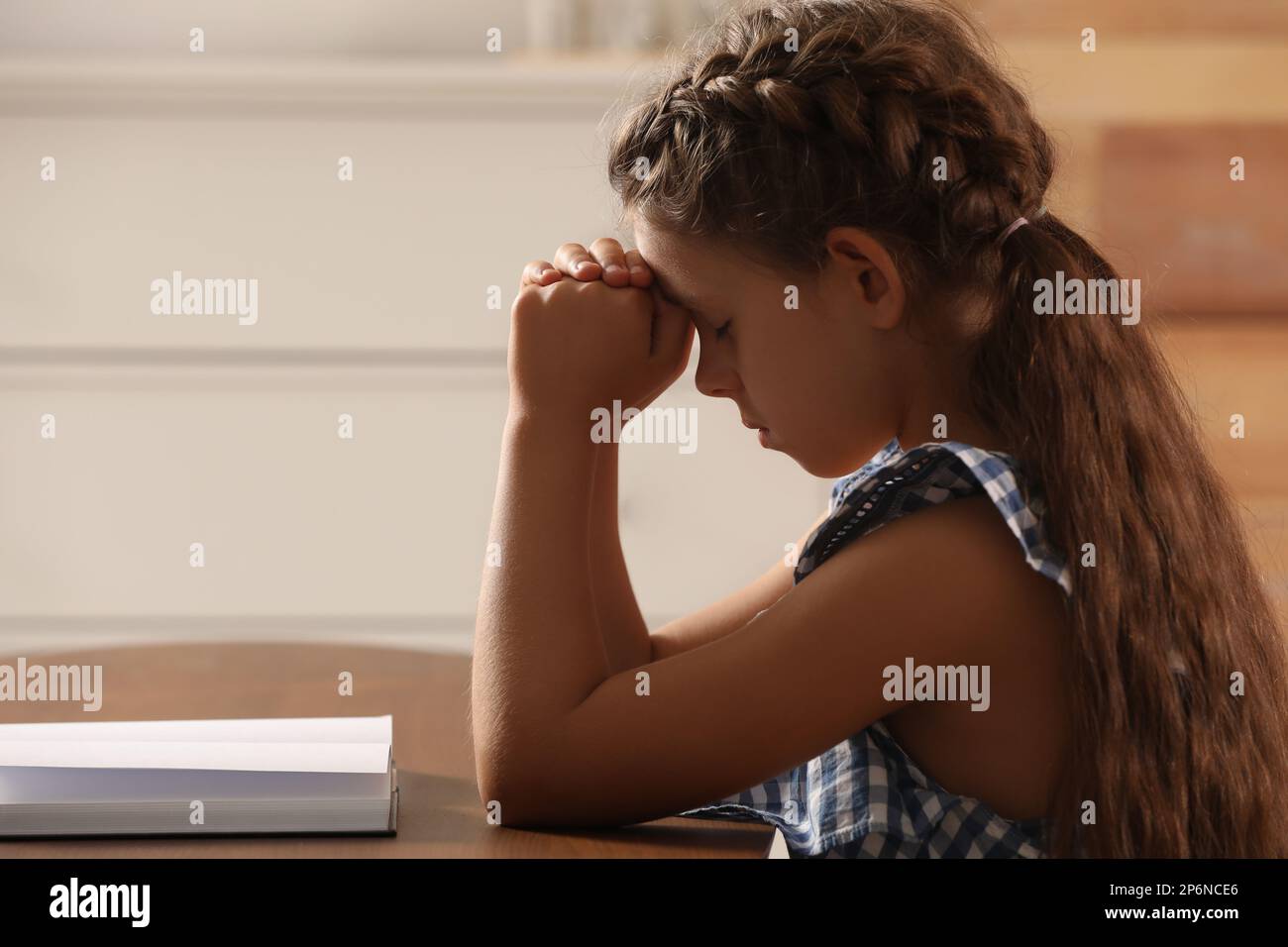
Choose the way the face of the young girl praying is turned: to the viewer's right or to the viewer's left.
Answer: to the viewer's left

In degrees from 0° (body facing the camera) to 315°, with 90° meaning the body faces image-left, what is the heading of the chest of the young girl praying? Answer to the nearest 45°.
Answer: approximately 90°
